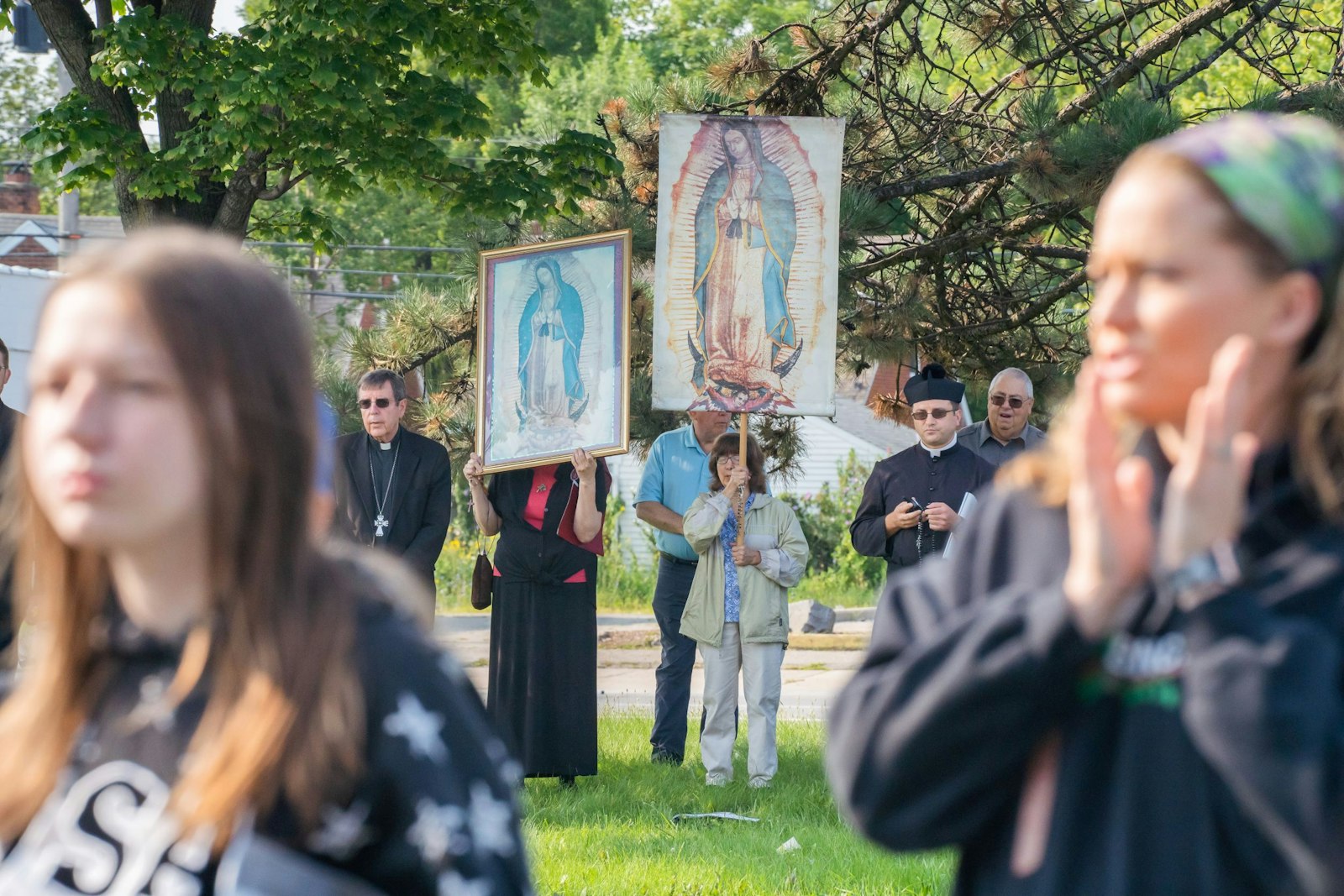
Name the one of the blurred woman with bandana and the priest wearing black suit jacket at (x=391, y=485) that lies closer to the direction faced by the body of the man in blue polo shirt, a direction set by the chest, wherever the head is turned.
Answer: the blurred woman with bandana

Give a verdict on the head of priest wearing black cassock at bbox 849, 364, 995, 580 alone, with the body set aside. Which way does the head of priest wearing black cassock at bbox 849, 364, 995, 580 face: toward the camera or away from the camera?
toward the camera

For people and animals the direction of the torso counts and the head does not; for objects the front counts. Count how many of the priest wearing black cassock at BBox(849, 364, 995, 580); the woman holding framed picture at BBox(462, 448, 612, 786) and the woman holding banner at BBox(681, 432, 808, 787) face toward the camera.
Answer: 3

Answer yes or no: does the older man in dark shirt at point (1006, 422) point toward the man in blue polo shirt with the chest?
no

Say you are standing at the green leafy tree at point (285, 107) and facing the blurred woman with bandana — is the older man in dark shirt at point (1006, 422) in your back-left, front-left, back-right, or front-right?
front-left

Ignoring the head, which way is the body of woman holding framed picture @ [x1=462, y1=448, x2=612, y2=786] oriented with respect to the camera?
toward the camera

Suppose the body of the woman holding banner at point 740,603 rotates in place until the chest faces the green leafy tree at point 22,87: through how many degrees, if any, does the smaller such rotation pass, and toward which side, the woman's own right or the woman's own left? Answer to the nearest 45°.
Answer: approximately 135° to the woman's own right

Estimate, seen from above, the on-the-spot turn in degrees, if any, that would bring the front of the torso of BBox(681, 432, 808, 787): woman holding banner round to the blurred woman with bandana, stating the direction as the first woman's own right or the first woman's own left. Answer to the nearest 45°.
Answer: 0° — they already face them

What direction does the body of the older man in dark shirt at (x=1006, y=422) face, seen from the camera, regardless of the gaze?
toward the camera

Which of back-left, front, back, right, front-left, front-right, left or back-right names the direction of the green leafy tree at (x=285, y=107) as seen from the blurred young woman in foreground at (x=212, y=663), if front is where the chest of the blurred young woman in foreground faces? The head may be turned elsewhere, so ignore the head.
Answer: back-right

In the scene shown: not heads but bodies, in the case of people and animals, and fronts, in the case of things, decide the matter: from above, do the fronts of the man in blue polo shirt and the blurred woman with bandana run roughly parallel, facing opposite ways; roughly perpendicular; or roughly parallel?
roughly perpendicular

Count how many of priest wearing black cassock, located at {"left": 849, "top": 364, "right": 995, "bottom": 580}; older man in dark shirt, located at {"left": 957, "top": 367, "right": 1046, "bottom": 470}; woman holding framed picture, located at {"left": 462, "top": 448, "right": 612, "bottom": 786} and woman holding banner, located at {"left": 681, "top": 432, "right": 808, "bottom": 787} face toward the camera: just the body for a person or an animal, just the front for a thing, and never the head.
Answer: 4

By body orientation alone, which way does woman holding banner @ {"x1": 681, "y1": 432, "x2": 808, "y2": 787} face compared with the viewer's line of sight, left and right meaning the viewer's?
facing the viewer

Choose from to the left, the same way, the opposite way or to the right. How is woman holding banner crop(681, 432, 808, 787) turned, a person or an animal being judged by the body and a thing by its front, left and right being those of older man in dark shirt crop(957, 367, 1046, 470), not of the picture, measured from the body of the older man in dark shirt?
the same way

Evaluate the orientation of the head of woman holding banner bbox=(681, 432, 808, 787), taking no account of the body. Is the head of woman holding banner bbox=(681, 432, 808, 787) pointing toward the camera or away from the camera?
toward the camera

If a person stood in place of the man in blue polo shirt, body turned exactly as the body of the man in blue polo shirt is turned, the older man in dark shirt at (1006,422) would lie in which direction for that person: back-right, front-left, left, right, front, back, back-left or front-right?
front-left

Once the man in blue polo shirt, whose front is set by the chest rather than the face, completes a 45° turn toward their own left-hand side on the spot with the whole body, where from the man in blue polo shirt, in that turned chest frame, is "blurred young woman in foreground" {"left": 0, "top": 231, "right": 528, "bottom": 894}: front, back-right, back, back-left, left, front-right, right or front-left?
right

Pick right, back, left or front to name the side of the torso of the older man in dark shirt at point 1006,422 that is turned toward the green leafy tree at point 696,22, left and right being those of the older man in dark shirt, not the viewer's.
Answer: back

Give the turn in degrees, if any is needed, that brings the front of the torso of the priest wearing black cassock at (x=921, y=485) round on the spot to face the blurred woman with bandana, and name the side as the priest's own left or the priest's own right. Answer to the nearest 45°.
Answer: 0° — they already face them

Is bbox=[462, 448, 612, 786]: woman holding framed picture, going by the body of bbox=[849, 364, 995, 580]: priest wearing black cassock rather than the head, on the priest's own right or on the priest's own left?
on the priest's own right
